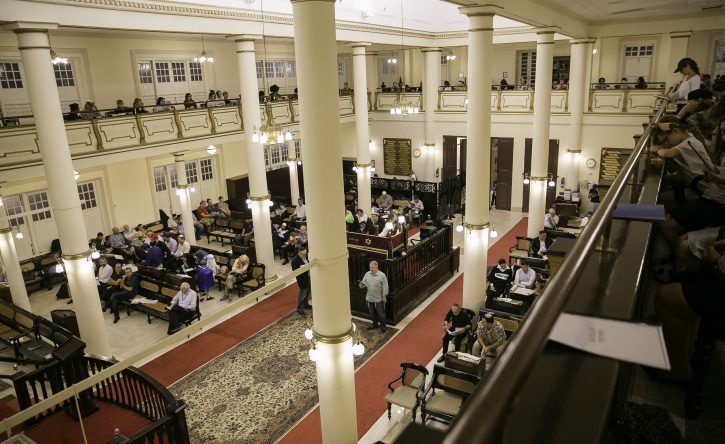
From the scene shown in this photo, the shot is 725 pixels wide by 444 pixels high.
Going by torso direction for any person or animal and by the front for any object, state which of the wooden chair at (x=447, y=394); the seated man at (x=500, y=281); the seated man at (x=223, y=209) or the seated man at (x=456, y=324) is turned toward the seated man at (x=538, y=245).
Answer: the seated man at (x=223, y=209)

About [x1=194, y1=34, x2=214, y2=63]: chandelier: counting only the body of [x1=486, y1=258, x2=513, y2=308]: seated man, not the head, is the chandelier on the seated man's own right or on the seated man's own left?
on the seated man's own right

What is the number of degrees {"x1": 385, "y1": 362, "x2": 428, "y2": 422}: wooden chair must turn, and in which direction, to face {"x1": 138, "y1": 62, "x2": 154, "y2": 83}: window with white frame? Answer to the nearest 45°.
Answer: approximately 90° to its right

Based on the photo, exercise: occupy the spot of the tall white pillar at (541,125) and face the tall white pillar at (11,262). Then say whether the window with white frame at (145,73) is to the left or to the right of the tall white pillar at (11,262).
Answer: right

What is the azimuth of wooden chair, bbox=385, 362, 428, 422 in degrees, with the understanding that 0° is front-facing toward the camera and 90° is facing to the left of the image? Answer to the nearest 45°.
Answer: approximately 45°

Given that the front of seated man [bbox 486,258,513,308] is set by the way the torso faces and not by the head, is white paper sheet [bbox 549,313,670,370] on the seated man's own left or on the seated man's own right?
on the seated man's own left

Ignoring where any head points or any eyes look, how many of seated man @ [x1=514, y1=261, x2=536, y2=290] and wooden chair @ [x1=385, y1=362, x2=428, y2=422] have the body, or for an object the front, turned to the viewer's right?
0

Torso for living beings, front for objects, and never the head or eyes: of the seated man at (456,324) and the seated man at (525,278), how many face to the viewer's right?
0

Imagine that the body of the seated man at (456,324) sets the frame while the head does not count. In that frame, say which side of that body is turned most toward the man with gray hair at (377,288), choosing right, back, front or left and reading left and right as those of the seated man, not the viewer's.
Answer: right

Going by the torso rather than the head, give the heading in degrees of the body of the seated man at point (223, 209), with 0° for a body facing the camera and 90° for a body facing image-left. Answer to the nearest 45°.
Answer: approximately 315°

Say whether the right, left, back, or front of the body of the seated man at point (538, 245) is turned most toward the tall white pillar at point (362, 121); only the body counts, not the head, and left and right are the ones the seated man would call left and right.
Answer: right

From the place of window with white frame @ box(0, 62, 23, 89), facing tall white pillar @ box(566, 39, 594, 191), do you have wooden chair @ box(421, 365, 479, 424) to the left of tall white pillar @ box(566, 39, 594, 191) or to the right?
right
